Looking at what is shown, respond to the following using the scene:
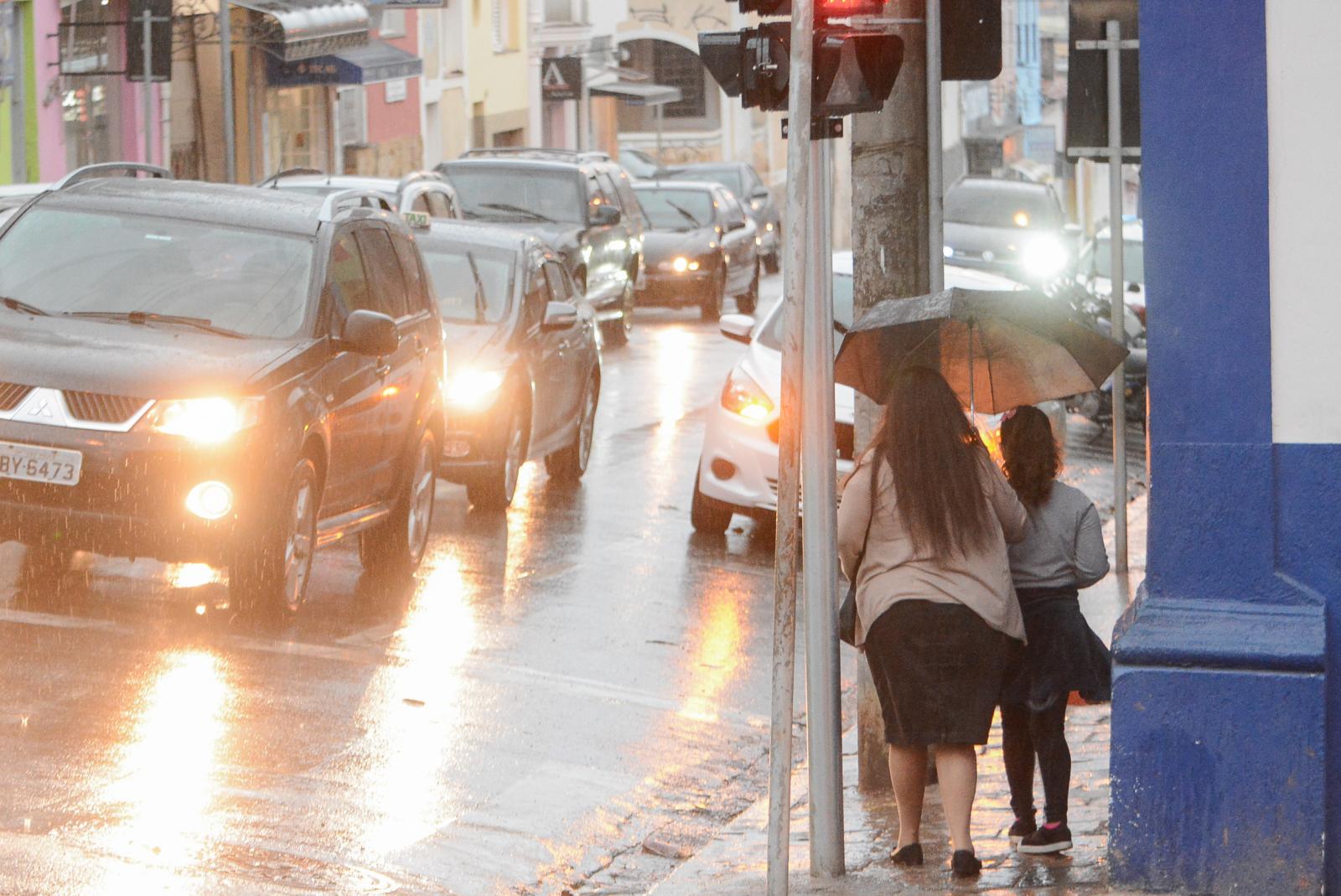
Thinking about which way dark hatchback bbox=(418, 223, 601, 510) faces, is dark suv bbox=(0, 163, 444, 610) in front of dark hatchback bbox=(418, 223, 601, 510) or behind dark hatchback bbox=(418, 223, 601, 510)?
in front

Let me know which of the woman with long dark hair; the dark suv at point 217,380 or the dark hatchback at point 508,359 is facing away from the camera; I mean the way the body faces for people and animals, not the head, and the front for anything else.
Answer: the woman with long dark hair

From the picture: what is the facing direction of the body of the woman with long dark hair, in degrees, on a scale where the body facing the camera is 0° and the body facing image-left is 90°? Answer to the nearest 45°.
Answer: approximately 180°

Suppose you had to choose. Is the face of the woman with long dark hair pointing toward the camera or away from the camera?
away from the camera

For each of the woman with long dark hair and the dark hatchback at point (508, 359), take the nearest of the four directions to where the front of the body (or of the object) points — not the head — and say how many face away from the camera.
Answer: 1

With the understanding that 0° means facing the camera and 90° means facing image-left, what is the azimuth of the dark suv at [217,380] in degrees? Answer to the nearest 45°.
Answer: approximately 0°

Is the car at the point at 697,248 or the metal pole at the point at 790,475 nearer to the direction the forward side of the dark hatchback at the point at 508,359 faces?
the metal pole

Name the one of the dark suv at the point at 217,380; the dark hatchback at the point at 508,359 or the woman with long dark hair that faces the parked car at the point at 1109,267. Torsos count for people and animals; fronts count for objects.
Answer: the woman with long dark hair

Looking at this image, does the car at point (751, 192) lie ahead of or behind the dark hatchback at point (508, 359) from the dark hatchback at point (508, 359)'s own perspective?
behind

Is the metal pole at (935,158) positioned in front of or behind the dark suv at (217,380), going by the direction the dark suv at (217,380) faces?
in front

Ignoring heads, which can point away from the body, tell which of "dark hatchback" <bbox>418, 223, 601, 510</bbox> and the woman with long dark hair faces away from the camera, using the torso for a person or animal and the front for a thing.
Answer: the woman with long dark hair

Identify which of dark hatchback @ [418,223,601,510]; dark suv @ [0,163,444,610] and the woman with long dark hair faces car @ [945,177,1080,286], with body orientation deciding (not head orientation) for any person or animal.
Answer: the woman with long dark hair

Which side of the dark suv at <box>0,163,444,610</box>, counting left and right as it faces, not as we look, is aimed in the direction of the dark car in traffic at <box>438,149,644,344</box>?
back

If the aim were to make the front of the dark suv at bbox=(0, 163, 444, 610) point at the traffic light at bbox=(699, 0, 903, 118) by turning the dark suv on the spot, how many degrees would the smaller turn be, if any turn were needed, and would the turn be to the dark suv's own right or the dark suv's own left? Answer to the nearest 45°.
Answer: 0° — it already faces it

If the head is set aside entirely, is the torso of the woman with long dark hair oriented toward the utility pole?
yes
